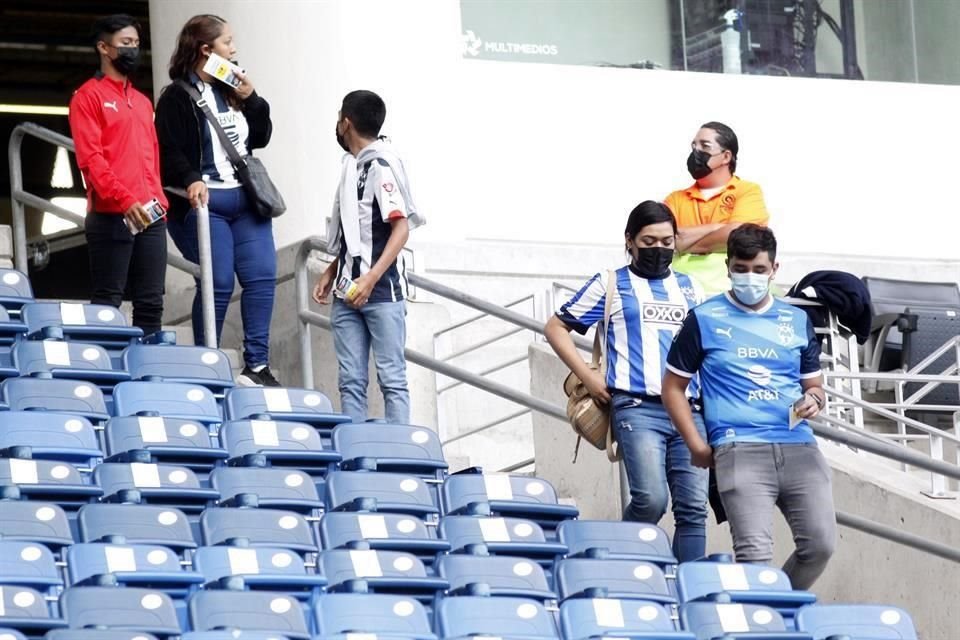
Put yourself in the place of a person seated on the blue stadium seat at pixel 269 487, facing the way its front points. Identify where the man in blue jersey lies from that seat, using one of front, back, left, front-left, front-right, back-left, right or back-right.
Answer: front-left

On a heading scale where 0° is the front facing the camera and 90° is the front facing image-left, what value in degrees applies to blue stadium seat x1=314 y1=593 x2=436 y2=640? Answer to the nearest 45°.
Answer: approximately 315°

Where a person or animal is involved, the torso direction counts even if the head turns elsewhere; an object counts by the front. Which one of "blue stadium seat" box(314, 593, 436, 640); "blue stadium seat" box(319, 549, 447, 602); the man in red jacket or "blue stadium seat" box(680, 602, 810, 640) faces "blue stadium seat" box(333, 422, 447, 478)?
the man in red jacket

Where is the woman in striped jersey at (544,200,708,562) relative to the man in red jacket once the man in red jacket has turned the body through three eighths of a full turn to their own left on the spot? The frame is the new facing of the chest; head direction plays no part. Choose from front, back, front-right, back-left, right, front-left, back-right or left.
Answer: back-right

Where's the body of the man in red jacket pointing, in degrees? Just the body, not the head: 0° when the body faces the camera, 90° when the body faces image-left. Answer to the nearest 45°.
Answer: approximately 315°

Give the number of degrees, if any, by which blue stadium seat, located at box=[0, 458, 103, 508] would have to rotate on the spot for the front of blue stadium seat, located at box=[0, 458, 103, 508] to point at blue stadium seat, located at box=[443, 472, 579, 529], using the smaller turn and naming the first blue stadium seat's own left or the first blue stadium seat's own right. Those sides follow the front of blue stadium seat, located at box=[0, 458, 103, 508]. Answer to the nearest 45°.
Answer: approximately 90° to the first blue stadium seat's own left
